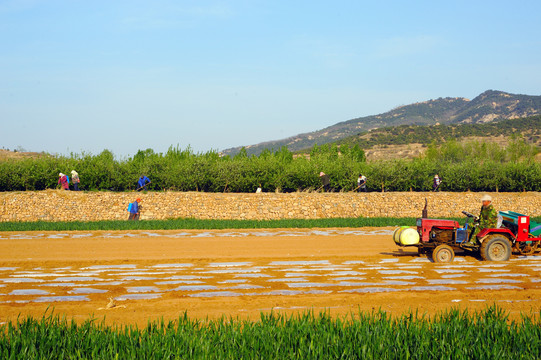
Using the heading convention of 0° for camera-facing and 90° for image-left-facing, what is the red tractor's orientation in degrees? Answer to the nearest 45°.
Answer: approximately 90°

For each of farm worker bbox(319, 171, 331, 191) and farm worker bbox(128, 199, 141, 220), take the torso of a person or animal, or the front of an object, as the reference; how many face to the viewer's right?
1

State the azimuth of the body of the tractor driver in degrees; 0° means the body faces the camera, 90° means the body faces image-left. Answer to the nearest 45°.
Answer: approximately 90°

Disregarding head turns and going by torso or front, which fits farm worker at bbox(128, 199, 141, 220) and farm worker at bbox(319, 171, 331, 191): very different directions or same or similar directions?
very different directions

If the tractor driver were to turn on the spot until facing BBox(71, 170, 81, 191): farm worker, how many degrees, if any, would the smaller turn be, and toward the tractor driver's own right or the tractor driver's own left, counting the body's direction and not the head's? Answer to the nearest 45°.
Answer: approximately 45° to the tractor driver's own right

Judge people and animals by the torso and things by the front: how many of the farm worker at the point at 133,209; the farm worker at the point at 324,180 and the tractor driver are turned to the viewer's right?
1

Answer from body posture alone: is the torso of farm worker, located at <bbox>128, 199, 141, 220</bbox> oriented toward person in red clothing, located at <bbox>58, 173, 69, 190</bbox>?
no
